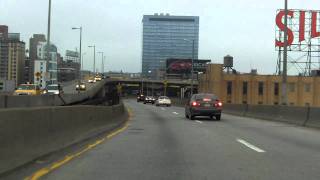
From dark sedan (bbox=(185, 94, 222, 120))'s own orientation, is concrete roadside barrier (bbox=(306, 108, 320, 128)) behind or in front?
behind

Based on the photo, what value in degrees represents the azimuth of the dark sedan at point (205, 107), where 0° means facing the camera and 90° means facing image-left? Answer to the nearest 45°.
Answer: approximately 180°

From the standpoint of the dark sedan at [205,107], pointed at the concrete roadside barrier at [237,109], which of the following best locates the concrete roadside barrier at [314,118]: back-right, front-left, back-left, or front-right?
back-right

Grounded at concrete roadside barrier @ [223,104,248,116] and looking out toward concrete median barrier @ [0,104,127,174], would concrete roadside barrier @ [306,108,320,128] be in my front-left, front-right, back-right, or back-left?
front-left

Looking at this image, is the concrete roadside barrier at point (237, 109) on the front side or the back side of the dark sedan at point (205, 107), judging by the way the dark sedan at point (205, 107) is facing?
on the front side

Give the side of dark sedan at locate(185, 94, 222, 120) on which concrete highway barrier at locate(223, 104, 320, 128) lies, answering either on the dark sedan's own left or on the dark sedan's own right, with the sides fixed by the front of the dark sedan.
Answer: on the dark sedan's own right

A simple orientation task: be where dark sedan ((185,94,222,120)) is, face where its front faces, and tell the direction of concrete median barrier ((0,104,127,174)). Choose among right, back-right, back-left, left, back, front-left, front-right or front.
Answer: back
